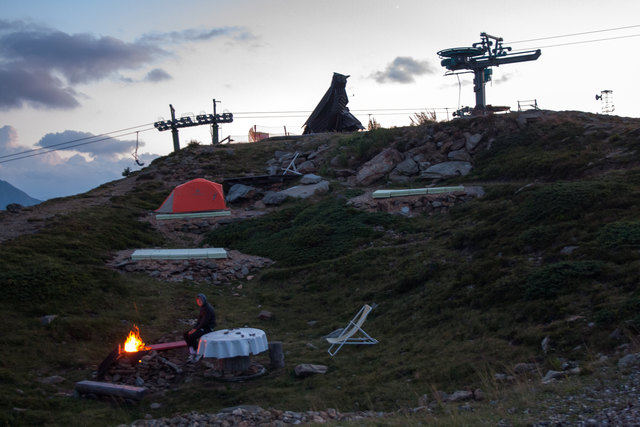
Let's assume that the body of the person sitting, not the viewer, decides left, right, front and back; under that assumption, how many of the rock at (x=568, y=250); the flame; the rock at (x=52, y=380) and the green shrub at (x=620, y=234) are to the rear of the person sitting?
2

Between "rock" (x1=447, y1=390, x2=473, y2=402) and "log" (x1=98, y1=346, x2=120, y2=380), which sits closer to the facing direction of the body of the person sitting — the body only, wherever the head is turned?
the log

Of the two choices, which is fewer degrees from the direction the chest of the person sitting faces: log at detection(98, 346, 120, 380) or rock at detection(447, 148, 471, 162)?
the log

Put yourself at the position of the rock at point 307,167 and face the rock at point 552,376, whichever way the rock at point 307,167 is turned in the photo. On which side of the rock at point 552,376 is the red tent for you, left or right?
right

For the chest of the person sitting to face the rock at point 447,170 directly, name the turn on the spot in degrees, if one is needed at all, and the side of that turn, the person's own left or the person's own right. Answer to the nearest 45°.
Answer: approximately 135° to the person's own right

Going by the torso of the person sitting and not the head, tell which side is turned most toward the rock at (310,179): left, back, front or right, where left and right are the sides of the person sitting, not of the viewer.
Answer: right

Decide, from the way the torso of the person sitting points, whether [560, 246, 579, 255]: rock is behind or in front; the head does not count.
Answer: behind

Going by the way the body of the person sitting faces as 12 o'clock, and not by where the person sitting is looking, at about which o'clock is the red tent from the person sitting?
The red tent is roughly at 3 o'clock from the person sitting.

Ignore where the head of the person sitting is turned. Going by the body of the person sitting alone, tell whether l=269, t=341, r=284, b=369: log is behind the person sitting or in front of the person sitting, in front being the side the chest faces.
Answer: behind

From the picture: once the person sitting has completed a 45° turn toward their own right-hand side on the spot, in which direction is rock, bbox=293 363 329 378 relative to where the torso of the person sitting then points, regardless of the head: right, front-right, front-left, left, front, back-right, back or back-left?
back

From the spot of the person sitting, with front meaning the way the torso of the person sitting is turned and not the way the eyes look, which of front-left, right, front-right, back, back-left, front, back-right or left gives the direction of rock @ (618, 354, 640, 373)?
back-left

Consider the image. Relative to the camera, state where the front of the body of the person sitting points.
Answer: to the viewer's left

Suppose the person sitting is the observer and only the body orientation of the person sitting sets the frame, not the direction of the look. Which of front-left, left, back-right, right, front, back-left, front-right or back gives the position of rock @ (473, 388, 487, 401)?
back-left

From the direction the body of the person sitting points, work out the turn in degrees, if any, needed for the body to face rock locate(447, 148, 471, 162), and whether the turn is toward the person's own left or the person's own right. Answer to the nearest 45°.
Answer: approximately 135° to the person's own right

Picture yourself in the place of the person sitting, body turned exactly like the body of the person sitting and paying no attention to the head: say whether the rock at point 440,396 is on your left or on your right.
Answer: on your left

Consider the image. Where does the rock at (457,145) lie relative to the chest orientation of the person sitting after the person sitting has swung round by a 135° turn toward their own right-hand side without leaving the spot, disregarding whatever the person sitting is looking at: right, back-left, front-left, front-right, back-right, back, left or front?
front
